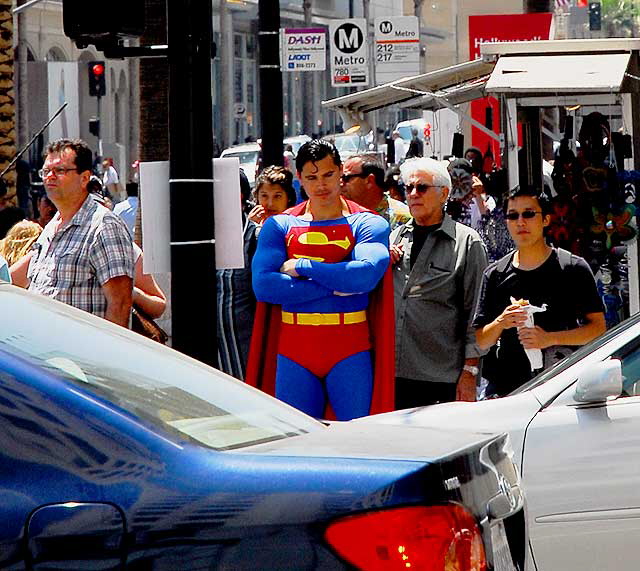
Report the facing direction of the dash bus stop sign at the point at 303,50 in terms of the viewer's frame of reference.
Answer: facing the viewer

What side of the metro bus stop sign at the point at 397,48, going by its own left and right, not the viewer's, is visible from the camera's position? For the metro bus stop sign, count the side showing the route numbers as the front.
front

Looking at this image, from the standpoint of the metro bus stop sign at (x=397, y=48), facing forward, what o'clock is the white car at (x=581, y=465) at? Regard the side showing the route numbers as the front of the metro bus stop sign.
The white car is roughly at 12 o'clock from the metro bus stop sign.

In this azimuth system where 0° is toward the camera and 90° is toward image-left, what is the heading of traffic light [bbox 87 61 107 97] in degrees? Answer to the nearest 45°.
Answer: approximately 0°

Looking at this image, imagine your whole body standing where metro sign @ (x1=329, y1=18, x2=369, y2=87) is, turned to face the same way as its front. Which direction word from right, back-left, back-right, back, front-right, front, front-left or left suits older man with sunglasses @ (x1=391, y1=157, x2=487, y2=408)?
front

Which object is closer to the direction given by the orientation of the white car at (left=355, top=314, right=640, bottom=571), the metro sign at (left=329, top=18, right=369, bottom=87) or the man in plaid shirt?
the man in plaid shirt

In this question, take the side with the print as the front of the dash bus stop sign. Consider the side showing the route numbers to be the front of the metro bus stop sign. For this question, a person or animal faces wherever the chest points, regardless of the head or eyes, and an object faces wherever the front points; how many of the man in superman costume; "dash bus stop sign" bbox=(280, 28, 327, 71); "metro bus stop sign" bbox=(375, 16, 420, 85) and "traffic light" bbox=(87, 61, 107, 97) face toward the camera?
4

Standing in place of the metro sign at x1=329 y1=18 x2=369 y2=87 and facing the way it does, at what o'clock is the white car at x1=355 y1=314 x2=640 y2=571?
The white car is roughly at 12 o'clock from the metro sign.

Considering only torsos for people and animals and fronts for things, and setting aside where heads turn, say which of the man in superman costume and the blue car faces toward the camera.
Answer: the man in superman costume

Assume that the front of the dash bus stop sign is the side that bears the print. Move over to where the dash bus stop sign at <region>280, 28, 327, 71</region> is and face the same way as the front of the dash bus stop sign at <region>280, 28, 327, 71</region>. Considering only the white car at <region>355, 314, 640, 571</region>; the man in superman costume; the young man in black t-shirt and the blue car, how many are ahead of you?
4

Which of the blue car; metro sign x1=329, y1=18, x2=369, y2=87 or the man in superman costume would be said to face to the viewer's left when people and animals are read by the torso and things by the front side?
the blue car

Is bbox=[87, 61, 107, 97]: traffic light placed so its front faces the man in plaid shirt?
yes

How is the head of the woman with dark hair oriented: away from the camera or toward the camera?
toward the camera

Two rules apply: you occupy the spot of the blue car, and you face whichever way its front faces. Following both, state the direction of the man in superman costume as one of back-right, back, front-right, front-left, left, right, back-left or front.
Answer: right

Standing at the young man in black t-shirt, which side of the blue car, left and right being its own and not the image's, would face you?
right

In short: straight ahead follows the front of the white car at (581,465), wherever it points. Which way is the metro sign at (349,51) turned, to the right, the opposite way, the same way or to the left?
to the left
